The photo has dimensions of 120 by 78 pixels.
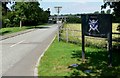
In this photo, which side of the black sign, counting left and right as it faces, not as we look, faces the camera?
front
